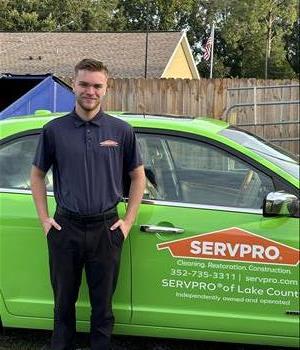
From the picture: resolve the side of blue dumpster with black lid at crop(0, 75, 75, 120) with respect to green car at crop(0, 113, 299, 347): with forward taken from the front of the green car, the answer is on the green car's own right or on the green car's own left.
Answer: on the green car's own left

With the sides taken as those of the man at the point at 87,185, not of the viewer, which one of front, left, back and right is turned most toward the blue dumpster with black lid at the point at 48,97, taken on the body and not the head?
back

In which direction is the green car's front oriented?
to the viewer's right

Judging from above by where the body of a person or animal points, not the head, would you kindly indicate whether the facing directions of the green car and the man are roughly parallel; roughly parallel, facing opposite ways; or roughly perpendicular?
roughly perpendicular

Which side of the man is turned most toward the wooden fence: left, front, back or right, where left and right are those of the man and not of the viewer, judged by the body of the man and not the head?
back

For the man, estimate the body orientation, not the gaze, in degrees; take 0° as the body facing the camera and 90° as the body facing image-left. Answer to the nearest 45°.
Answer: approximately 0°

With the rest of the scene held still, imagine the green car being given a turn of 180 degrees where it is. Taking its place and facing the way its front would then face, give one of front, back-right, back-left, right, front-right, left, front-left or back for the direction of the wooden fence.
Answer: right

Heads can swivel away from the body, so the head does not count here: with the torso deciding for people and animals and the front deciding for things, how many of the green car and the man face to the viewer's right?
1
